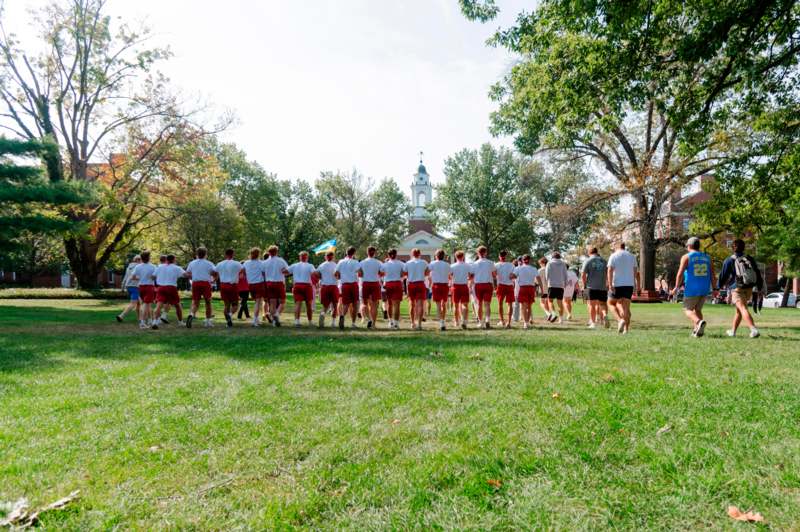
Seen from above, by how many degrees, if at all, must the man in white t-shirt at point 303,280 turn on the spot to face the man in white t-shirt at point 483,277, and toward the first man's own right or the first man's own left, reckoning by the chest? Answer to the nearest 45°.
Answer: approximately 90° to the first man's own right

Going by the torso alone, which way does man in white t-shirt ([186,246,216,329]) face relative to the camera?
away from the camera

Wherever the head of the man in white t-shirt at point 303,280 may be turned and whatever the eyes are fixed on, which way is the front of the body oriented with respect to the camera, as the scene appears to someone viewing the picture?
away from the camera

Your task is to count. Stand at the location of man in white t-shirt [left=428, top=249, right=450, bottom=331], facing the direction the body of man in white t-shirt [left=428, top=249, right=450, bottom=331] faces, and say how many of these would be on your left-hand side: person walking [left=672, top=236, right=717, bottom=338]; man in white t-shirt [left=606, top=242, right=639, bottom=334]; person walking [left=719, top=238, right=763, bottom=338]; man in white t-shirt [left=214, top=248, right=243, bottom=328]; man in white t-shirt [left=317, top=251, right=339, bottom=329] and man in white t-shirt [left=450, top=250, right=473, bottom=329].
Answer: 2

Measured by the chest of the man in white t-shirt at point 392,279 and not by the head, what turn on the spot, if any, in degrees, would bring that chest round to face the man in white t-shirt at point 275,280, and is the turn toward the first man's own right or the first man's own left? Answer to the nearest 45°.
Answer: approximately 90° to the first man's own left

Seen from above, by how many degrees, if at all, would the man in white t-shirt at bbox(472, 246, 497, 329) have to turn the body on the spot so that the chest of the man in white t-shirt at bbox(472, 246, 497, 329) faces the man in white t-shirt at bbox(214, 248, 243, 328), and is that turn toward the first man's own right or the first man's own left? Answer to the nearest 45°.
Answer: approximately 90° to the first man's own left

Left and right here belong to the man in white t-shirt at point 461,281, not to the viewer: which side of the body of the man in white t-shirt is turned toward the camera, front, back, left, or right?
back

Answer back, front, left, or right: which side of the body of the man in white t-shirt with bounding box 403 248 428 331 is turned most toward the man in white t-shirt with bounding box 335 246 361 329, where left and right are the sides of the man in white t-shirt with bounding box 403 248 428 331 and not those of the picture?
left

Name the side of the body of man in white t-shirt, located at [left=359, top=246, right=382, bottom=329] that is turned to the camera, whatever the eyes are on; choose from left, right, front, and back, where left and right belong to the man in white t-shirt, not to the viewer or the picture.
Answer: back

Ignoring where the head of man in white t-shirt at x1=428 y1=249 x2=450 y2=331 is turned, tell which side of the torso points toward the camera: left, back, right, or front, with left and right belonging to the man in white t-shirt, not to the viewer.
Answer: back

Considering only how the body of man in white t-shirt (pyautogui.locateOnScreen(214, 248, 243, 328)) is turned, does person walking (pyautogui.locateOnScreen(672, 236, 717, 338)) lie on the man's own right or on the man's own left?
on the man's own right

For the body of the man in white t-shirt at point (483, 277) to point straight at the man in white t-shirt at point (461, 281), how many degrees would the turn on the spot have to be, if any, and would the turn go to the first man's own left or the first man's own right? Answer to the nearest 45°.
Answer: approximately 90° to the first man's own left

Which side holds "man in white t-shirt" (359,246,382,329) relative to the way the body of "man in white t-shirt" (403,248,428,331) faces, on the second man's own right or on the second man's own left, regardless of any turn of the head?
on the second man's own left

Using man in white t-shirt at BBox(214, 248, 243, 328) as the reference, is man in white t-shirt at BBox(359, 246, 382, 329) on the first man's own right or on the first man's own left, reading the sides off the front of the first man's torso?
on the first man's own right
